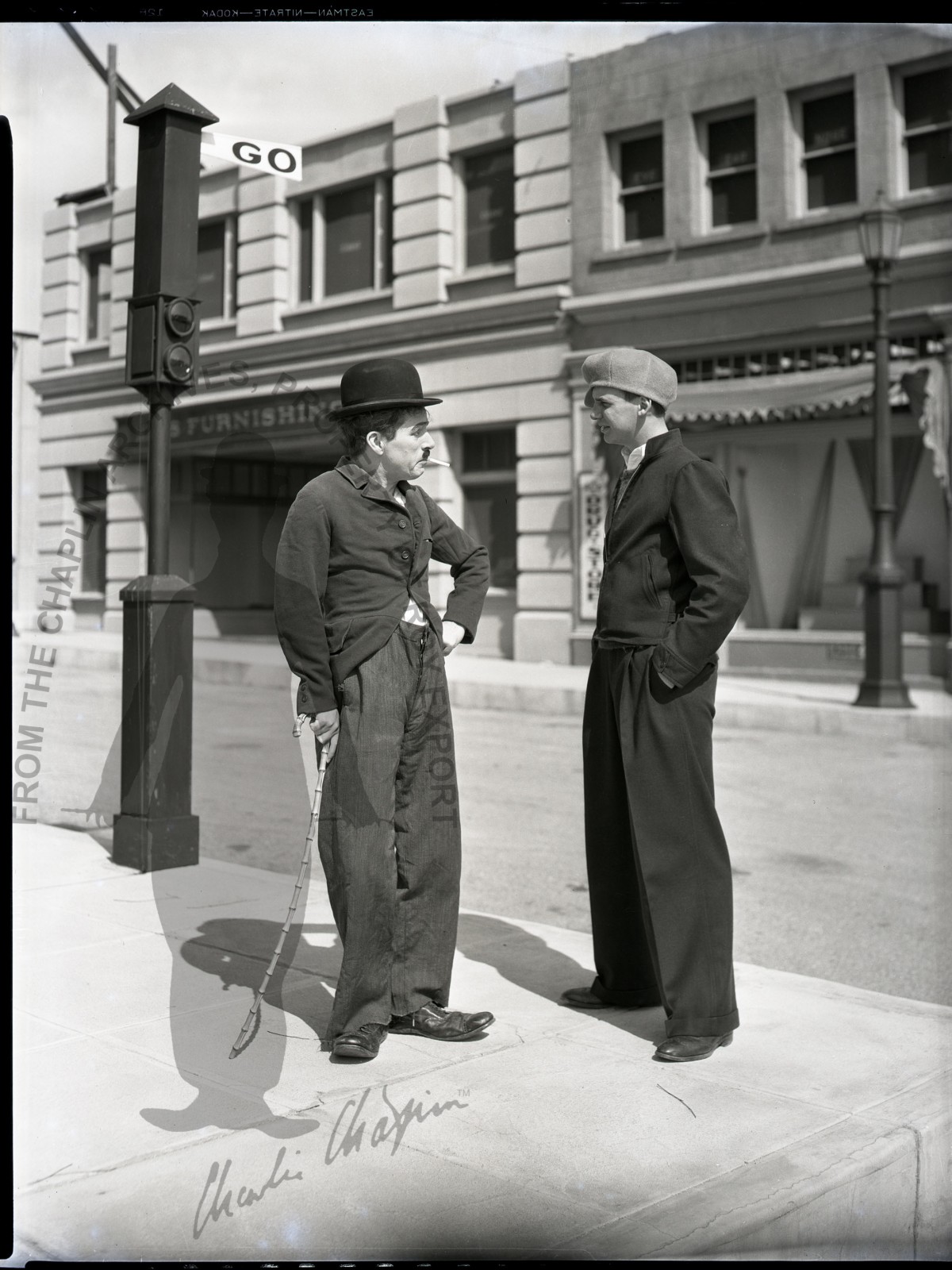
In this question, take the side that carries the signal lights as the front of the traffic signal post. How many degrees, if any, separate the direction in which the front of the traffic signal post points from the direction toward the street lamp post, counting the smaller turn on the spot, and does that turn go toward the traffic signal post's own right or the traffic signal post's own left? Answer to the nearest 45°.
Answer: approximately 90° to the traffic signal post's own left

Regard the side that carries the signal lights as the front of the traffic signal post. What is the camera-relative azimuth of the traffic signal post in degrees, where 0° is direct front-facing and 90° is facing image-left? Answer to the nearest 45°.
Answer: approximately 315°
